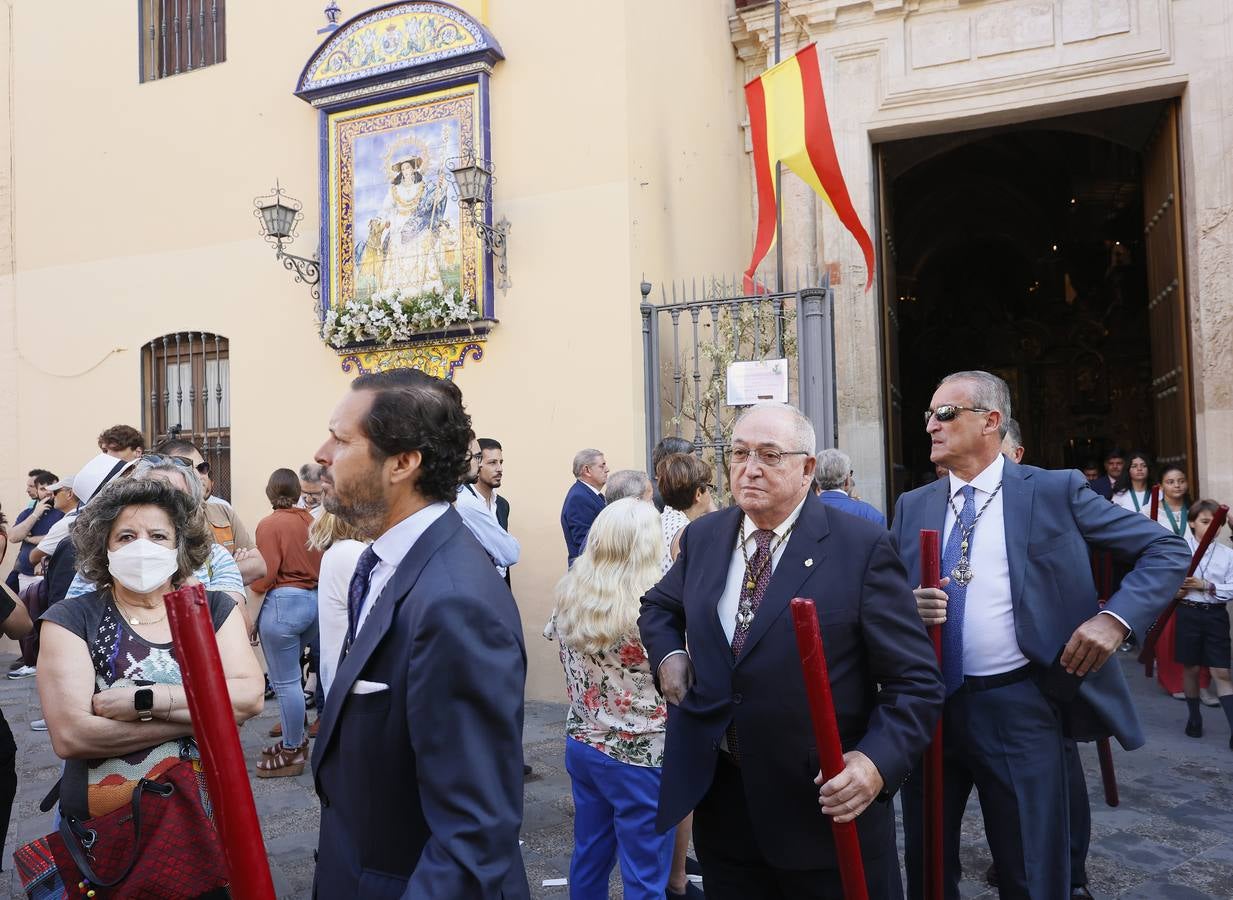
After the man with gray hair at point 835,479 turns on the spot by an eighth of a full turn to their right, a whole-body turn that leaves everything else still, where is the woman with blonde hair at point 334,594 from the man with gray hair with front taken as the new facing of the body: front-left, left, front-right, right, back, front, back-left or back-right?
back

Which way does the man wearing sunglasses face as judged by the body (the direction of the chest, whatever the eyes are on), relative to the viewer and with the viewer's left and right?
facing the viewer and to the left of the viewer

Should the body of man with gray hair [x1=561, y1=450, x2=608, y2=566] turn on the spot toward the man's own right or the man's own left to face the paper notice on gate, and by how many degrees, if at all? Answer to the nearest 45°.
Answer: approximately 45° to the man's own left

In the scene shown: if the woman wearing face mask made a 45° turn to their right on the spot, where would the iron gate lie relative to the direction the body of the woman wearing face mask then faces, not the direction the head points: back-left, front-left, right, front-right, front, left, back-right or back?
back

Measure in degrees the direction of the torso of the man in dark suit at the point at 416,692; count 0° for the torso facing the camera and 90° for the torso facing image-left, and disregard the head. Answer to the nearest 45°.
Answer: approximately 90°

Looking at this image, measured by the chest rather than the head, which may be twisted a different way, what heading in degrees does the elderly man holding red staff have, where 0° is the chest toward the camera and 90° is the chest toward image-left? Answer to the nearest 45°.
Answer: approximately 45°

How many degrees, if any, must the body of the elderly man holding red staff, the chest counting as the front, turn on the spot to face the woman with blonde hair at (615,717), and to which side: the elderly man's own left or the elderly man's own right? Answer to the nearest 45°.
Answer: approximately 90° to the elderly man's own right

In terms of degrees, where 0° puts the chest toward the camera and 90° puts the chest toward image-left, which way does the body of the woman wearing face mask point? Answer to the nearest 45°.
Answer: approximately 0°

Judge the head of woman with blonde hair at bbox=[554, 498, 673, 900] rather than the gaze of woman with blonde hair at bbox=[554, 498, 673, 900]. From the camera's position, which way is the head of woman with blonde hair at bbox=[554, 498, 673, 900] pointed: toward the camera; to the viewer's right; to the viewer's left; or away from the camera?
away from the camera

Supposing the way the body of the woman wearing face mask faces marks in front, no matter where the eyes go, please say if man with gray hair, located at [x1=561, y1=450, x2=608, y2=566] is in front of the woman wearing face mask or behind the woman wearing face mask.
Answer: behind

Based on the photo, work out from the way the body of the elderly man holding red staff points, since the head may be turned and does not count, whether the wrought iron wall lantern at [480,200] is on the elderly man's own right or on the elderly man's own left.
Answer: on the elderly man's own right
